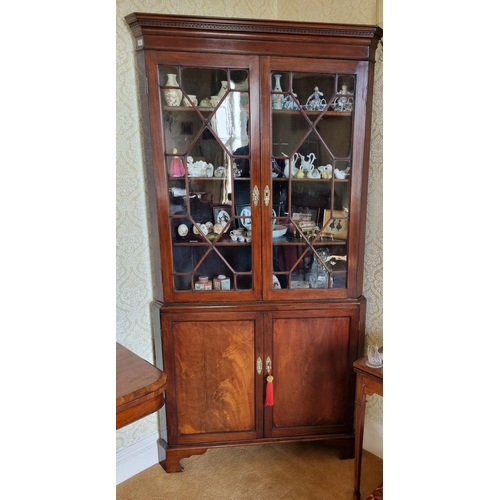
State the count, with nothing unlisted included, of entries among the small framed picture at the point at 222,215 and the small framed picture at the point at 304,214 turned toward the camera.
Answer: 2

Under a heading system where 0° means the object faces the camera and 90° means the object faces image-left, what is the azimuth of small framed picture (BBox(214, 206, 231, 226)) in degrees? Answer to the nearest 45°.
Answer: approximately 0°

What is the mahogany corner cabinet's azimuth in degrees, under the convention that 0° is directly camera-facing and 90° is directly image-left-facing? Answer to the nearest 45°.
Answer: approximately 0°
